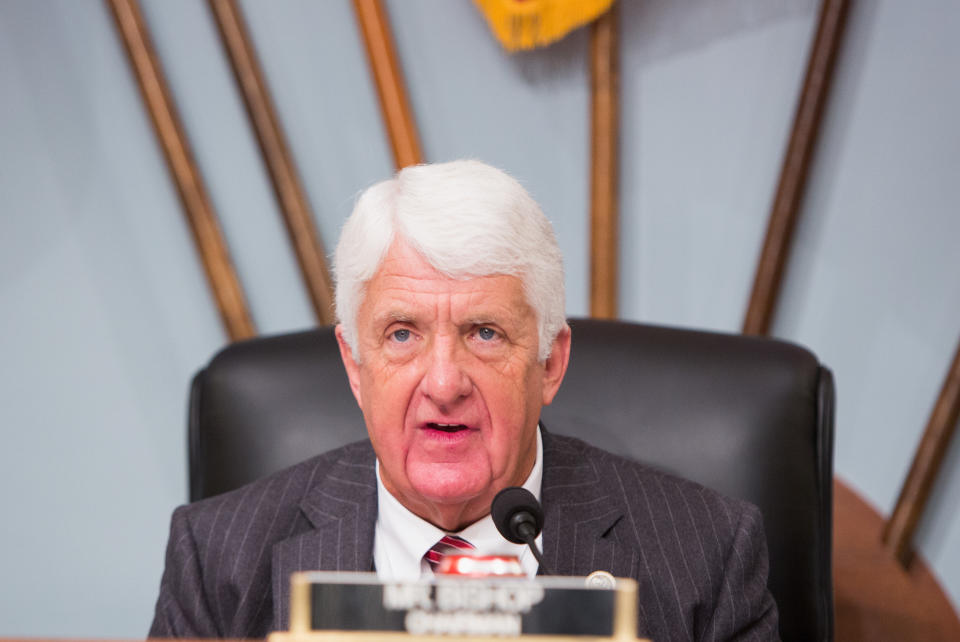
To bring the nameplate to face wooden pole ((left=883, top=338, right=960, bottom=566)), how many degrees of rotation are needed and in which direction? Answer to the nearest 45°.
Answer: approximately 135° to its left

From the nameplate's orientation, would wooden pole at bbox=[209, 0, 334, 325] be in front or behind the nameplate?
behind

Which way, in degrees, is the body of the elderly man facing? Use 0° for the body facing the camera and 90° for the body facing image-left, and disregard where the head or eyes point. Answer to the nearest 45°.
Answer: approximately 0°

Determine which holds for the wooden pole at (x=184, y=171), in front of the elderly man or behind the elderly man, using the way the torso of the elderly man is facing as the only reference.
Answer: behind

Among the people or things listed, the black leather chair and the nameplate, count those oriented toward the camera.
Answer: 2

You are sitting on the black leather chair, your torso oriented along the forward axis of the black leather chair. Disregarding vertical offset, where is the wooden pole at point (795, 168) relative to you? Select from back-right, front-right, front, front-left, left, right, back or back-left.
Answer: back-left

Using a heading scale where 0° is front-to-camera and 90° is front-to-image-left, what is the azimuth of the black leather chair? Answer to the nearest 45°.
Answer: approximately 0°

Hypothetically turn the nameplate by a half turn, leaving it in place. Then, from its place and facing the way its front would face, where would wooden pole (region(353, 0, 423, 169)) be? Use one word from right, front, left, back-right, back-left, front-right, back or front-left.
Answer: front
